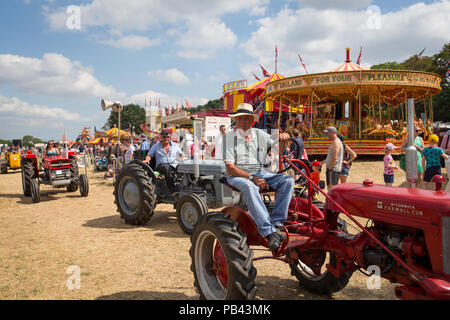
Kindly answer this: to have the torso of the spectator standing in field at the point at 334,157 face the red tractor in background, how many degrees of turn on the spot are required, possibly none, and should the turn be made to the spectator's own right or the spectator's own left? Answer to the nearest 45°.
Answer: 0° — they already face it

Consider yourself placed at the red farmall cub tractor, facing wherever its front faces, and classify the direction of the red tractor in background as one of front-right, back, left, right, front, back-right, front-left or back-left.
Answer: back

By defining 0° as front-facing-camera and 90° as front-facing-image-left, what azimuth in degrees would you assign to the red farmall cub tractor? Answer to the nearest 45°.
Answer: approximately 315°

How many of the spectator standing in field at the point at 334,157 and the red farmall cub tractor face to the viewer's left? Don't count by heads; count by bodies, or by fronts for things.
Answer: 1

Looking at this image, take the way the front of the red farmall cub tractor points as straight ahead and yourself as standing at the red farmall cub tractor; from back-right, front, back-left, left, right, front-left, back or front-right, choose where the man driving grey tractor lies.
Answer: back

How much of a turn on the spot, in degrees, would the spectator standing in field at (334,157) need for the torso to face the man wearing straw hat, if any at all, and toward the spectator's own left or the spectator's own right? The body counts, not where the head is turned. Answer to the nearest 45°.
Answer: approximately 90° to the spectator's own left

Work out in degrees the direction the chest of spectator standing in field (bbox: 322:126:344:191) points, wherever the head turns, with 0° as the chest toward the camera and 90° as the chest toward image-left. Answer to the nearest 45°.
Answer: approximately 90°

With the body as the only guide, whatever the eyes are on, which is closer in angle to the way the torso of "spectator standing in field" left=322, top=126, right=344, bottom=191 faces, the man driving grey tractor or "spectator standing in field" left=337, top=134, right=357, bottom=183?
the man driving grey tractor

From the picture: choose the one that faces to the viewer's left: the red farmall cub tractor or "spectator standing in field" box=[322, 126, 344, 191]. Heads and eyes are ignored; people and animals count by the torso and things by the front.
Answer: the spectator standing in field
